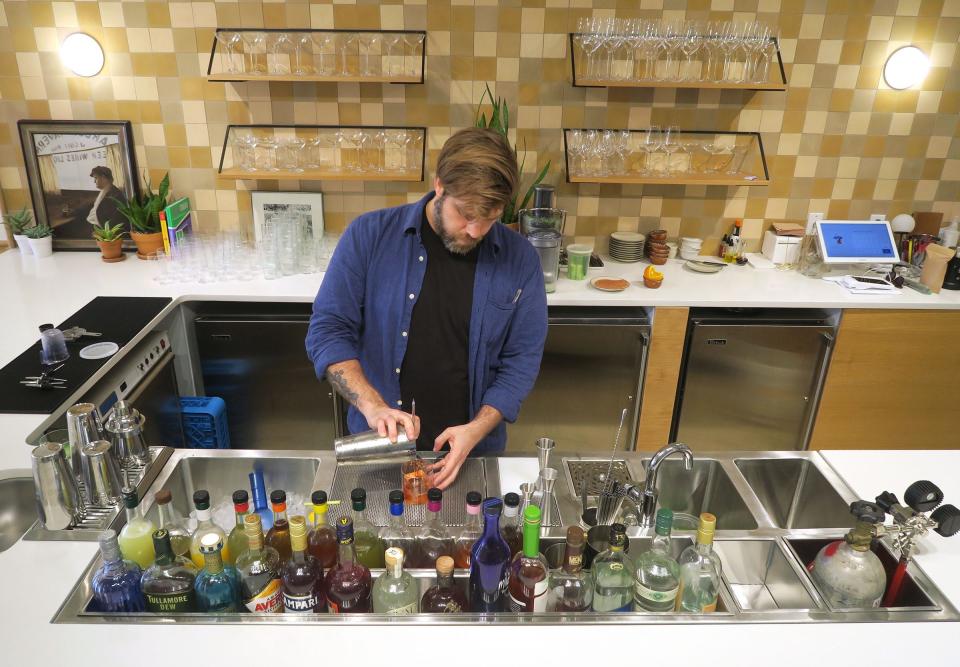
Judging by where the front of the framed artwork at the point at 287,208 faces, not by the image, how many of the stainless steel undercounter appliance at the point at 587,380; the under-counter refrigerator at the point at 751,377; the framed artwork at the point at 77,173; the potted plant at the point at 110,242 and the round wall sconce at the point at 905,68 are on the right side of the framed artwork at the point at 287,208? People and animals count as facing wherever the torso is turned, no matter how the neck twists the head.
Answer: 2

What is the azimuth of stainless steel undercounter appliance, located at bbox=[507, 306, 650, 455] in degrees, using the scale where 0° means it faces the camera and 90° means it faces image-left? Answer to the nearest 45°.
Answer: approximately 0°

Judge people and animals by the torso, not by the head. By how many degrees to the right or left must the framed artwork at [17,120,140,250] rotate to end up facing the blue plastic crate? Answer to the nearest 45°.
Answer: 0° — it already faces it

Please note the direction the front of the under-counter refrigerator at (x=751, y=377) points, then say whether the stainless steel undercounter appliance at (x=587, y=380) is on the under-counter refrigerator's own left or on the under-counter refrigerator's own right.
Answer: on the under-counter refrigerator's own right

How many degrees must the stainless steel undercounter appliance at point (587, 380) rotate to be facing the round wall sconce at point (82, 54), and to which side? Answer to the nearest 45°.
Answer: approximately 90° to its right

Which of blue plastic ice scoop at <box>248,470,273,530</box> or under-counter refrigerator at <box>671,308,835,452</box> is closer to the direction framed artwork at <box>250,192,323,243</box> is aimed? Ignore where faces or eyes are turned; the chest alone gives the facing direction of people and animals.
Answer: the blue plastic ice scoop

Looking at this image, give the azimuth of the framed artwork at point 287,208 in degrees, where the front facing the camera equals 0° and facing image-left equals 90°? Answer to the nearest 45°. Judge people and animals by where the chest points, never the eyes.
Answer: approximately 0°
